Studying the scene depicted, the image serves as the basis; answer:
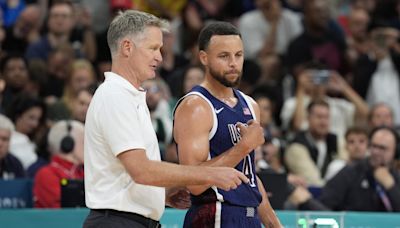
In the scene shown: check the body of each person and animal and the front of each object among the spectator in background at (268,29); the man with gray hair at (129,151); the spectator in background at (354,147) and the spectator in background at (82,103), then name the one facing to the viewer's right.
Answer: the man with gray hair

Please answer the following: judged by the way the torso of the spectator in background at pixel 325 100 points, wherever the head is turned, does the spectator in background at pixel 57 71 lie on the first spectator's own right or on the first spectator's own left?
on the first spectator's own right

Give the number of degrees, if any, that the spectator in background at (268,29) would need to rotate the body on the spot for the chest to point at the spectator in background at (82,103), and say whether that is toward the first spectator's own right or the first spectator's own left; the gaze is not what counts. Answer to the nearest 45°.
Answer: approximately 45° to the first spectator's own right

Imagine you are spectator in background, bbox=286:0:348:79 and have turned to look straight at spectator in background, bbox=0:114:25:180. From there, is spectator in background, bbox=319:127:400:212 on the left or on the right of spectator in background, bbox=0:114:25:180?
left

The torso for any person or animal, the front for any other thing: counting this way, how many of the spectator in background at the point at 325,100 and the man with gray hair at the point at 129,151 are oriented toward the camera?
1

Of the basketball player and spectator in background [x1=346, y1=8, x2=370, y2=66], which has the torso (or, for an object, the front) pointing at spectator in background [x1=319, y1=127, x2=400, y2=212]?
spectator in background [x1=346, y1=8, x2=370, y2=66]

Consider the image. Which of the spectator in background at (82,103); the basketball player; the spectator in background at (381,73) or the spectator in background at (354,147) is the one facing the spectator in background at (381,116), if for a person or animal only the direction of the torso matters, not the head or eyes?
the spectator in background at (381,73)

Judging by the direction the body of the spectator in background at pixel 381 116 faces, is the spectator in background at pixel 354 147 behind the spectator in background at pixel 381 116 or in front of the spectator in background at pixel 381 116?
in front
